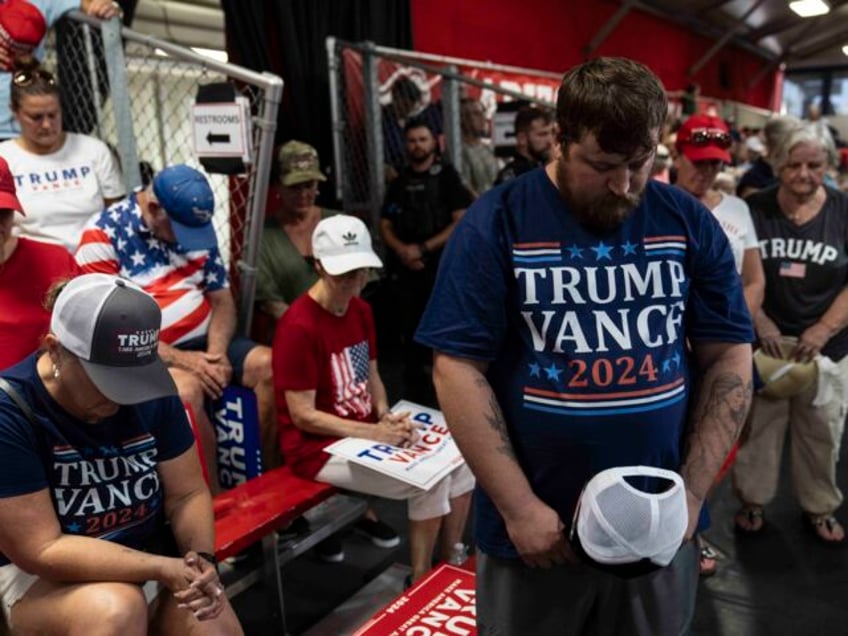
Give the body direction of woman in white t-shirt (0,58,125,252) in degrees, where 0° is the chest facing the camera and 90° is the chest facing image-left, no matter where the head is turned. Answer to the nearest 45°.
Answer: approximately 0°

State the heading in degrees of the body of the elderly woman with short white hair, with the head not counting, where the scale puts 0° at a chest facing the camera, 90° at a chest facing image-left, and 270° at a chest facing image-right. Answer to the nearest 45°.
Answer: approximately 0°

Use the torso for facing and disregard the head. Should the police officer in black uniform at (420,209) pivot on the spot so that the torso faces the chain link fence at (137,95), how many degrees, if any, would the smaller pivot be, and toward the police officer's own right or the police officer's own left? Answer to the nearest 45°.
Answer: approximately 45° to the police officer's own right

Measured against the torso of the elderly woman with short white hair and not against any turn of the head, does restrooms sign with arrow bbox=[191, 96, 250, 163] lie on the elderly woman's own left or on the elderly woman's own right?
on the elderly woman's own right

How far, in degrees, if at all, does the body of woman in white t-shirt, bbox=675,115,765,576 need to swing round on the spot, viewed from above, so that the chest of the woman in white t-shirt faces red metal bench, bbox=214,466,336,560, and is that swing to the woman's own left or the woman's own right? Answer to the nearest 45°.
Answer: approximately 45° to the woman's own right
